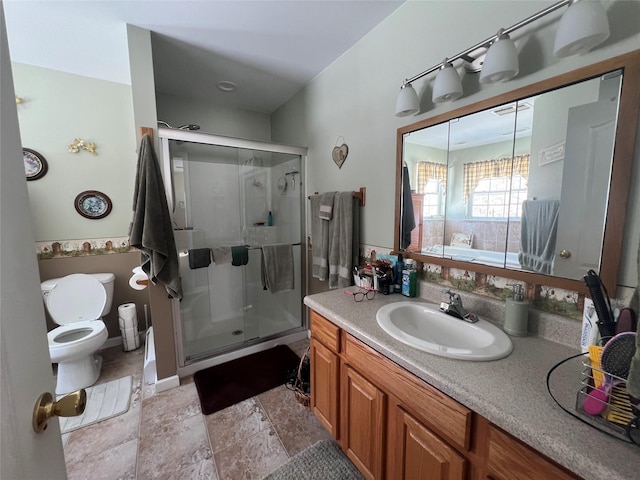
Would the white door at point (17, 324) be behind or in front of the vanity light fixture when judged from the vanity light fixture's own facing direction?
in front

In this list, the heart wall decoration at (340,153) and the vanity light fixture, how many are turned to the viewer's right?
0

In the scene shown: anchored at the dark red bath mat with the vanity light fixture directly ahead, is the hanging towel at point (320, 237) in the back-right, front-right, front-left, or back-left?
front-left

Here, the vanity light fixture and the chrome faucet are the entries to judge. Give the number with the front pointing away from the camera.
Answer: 0

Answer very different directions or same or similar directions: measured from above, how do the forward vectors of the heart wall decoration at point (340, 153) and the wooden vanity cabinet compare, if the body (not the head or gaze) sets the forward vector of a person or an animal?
same or similar directions

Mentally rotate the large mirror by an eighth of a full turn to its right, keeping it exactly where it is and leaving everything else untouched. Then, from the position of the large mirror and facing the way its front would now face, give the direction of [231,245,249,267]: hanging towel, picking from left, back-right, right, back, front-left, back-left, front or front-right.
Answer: front

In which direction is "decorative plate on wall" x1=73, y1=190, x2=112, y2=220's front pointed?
toward the camera

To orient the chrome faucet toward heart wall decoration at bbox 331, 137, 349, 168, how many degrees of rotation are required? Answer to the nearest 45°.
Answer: approximately 90° to its right

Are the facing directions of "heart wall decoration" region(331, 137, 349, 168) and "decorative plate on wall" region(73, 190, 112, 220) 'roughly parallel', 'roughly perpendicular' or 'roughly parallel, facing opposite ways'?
roughly perpendicular

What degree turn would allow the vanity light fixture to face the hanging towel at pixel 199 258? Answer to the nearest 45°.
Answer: approximately 45° to its right

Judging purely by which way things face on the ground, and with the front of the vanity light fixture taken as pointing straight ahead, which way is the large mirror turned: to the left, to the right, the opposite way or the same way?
the same way

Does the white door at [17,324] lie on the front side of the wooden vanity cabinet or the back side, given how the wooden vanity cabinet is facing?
on the front side

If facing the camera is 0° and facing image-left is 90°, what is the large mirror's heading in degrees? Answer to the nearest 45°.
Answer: approximately 45°

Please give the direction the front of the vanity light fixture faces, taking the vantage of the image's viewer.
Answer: facing the viewer and to the left of the viewer
